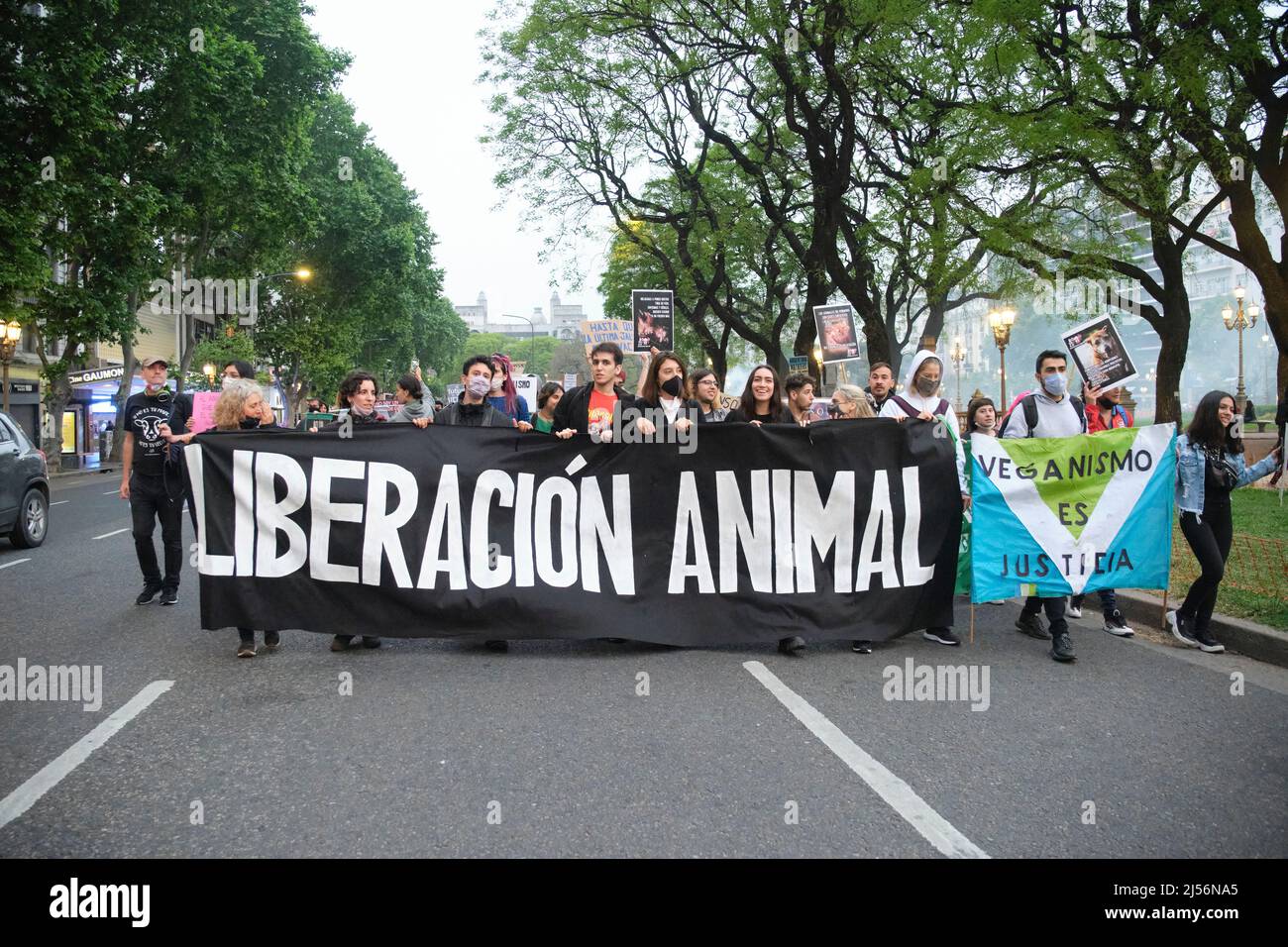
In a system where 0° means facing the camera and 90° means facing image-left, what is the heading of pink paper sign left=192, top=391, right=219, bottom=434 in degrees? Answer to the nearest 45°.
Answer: approximately 0°

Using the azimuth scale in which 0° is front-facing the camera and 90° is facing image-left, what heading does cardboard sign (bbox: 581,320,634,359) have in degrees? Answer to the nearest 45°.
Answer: approximately 0°
